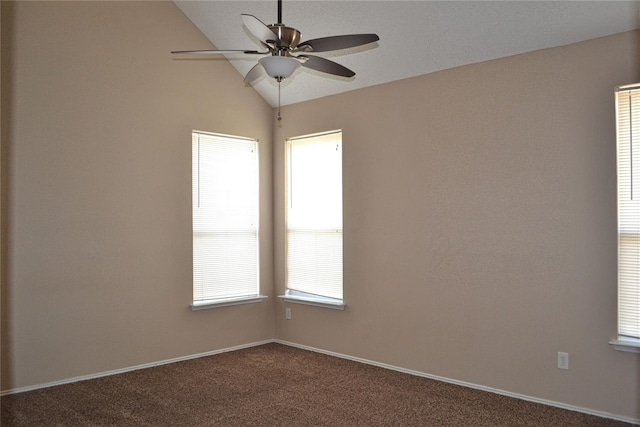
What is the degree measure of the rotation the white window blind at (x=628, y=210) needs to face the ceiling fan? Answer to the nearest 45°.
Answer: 0° — it already faces it

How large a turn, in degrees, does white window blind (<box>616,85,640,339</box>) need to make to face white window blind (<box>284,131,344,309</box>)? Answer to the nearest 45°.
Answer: approximately 45° to its right

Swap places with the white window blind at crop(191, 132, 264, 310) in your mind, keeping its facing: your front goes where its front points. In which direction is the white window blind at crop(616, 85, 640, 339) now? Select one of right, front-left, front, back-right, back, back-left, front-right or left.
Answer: front

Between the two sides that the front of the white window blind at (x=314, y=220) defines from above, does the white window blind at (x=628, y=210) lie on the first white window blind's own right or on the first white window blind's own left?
on the first white window blind's own left

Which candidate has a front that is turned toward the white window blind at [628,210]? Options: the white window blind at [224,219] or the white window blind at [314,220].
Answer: the white window blind at [224,219]

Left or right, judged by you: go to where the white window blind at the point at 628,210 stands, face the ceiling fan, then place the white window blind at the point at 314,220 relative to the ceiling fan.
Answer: right

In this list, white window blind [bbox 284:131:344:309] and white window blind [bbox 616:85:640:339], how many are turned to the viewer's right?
0

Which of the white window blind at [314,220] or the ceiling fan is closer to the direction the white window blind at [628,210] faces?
the ceiling fan

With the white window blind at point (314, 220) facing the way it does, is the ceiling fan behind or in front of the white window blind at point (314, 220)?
in front

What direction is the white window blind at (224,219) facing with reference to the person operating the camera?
facing the viewer and to the right of the viewer

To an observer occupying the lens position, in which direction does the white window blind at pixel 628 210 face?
facing the viewer and to the left of the viewer

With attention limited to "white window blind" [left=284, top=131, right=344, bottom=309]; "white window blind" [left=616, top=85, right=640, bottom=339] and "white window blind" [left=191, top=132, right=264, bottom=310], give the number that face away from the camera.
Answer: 0

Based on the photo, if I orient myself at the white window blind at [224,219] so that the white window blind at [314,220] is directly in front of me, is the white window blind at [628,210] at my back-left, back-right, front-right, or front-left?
front-right

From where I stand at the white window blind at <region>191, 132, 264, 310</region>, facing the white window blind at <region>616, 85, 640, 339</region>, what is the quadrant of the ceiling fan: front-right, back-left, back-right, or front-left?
front-right

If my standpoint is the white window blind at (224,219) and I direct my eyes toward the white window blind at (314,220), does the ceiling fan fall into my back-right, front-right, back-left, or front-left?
front-right
